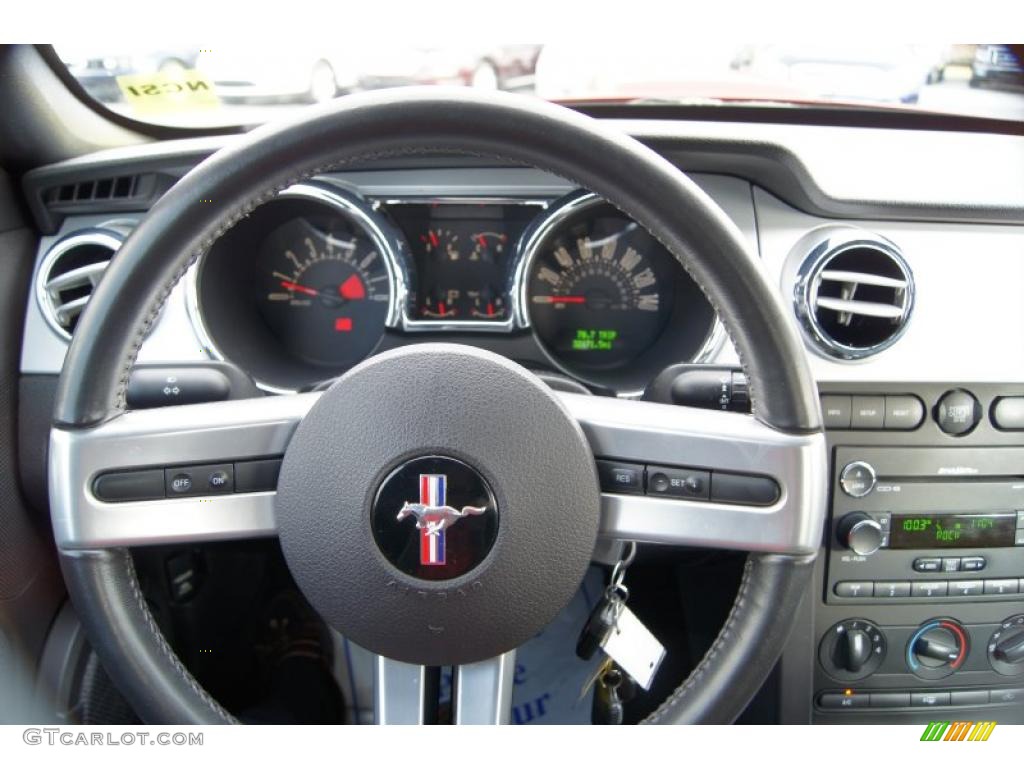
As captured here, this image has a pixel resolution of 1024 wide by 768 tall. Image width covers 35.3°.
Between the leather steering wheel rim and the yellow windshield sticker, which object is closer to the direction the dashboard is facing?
the leather steering wheel rim

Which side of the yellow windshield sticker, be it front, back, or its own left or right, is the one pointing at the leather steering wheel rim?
back

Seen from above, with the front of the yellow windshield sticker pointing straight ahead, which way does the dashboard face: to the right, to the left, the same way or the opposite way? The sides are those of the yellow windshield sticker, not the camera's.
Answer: the opposite way

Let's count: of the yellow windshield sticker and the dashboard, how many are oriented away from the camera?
1

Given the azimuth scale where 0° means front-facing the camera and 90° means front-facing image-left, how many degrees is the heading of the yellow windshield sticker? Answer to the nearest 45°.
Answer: approximately 180°

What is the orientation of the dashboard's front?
toward the camera

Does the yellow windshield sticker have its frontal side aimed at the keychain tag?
no

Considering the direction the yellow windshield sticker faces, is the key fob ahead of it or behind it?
behind

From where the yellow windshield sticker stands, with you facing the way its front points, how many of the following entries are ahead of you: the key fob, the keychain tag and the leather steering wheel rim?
0

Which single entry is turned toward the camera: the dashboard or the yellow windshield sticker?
the dashboard
